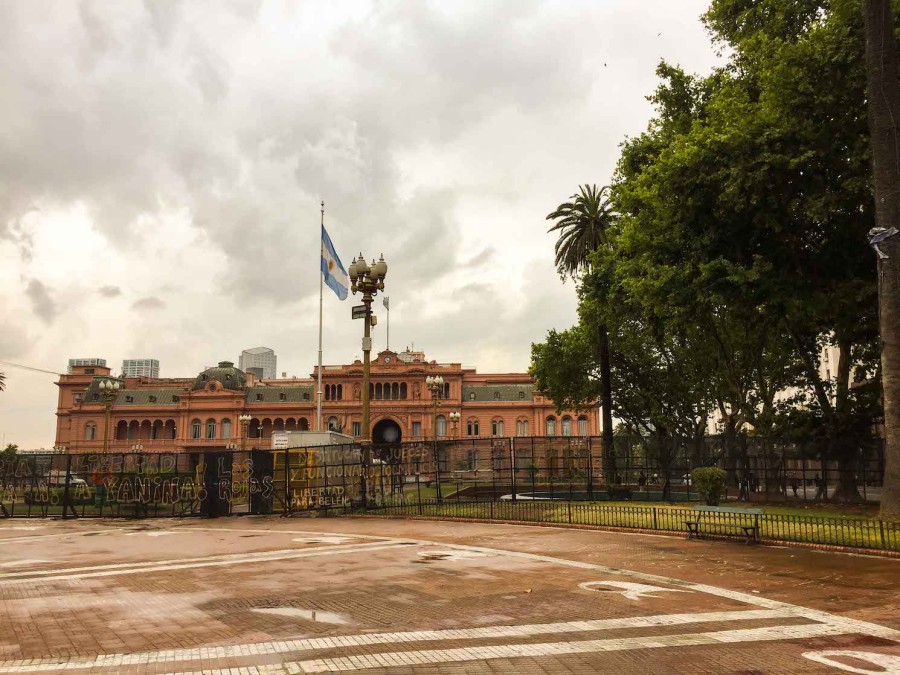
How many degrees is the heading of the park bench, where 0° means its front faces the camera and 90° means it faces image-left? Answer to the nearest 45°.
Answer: approximately 45°

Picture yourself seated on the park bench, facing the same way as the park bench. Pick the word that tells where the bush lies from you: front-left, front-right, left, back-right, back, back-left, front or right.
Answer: back-right
